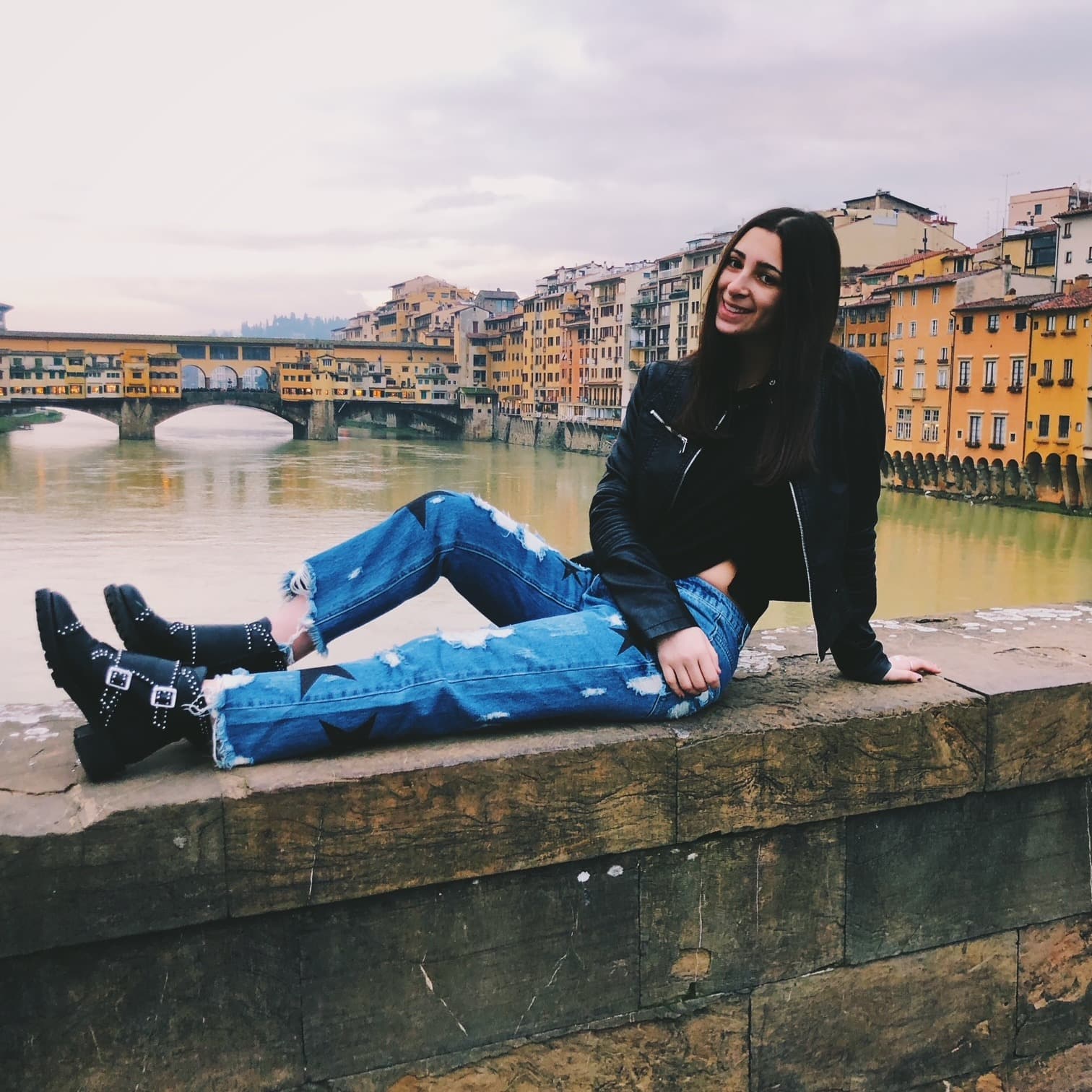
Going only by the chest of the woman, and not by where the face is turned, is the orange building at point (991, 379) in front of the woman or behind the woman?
behind

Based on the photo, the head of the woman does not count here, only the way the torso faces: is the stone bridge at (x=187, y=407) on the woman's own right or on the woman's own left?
on the woman's own right

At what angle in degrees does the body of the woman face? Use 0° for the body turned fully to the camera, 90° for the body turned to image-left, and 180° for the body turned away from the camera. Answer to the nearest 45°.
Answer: approximately 45°

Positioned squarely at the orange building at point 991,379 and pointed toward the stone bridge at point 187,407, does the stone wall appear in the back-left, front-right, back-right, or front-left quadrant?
back-left
